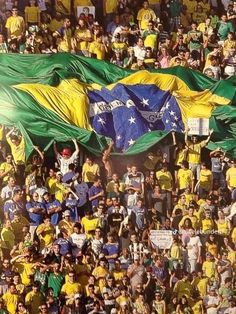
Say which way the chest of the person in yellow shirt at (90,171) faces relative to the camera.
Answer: toward the camera

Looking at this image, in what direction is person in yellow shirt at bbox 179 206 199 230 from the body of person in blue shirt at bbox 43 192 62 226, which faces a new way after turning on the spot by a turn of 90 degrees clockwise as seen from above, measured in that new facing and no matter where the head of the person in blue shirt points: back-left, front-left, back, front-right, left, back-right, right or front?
back

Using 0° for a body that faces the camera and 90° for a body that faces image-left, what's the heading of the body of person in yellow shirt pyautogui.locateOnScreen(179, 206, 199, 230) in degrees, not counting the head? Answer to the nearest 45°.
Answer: approximately 0°

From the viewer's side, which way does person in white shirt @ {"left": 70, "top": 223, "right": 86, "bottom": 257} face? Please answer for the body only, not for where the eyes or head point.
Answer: toward the camera

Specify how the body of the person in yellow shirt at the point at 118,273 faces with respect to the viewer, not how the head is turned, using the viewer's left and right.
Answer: facing the viewer

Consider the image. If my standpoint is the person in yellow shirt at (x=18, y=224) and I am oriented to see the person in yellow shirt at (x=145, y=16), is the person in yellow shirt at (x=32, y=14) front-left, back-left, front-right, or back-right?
front-left

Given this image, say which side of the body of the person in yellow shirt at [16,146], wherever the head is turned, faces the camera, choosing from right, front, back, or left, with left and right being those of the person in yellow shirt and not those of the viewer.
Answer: front

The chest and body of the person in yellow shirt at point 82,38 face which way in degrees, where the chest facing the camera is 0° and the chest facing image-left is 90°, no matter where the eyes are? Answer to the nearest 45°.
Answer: approximately 0°
